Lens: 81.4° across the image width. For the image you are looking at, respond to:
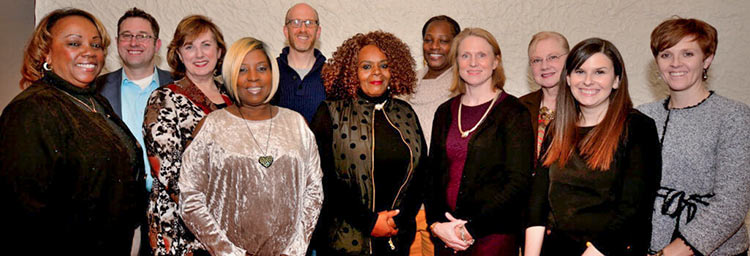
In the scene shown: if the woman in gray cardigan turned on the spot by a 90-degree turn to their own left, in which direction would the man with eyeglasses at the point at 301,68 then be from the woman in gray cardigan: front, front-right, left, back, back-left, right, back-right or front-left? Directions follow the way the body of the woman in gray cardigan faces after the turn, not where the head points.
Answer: back-right

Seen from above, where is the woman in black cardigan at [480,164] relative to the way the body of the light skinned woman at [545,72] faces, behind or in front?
in front

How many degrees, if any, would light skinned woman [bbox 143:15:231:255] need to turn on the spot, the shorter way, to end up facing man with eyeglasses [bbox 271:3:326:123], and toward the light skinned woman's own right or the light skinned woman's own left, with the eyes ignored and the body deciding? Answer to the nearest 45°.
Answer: approximately 90° to the light skinned woman's own left

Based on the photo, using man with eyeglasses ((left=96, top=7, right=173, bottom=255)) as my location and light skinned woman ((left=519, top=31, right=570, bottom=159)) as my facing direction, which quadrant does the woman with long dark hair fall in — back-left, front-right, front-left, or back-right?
front-right

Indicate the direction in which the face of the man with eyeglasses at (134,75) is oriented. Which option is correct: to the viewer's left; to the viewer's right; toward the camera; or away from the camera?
toward the camera

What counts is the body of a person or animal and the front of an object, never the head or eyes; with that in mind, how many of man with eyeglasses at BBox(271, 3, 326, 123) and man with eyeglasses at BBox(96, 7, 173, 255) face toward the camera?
2

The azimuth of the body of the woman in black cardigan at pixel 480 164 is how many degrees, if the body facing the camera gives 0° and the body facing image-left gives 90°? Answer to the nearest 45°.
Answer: approximately 45°

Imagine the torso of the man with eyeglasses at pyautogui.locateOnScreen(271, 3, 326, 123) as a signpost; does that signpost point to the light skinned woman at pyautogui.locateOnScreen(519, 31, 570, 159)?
no

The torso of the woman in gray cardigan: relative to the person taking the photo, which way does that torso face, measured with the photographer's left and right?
facing the viewer and to the left of the viewer

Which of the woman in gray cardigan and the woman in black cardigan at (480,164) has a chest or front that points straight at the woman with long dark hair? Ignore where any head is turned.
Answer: the woman in gray cardigan

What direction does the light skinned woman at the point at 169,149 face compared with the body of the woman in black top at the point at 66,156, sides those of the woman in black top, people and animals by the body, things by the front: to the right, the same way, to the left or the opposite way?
the same way

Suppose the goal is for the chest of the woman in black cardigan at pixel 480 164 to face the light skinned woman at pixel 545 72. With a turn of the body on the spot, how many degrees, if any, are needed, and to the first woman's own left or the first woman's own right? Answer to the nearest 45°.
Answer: approximately 180°

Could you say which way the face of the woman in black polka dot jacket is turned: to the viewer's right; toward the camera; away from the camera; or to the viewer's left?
toward the camera

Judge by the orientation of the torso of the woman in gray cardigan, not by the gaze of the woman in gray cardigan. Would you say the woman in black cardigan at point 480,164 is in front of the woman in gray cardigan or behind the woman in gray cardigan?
in front

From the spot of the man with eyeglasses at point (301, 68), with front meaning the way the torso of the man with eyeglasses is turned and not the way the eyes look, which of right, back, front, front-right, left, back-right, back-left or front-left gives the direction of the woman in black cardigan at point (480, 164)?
front-left

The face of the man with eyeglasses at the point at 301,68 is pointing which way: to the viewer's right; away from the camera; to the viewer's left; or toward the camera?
toward the camera

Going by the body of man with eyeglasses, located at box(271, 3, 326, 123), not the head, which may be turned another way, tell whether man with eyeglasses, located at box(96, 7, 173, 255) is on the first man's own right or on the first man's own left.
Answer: on the first man's own right

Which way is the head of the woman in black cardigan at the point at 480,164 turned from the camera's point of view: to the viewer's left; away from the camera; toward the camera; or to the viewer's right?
toward the camera

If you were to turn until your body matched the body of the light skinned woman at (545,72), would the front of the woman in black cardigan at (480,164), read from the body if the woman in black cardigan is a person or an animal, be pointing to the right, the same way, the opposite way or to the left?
the same way

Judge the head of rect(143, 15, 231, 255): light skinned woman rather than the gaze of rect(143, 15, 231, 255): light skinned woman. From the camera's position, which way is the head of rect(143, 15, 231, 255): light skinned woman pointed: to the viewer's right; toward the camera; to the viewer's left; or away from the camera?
toward the camera
